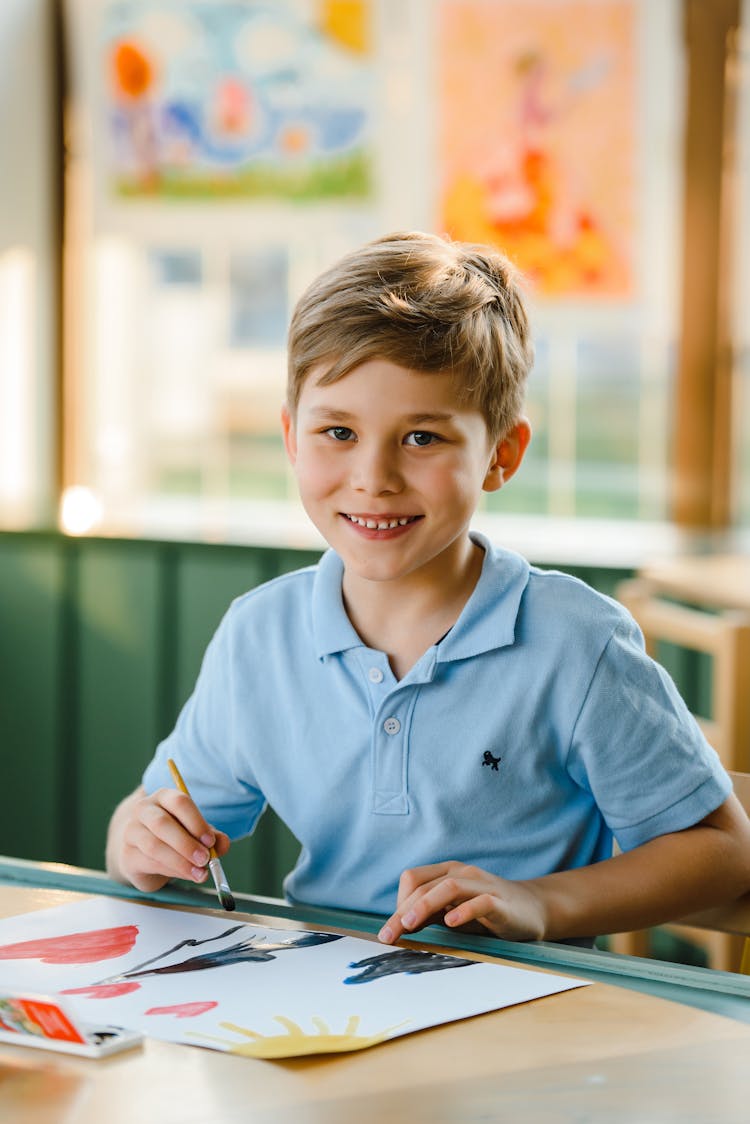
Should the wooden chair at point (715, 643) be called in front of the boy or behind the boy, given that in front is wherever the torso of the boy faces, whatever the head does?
behind

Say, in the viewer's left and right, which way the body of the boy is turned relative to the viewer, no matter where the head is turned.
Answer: facing the viewer and to the left of the viewer
